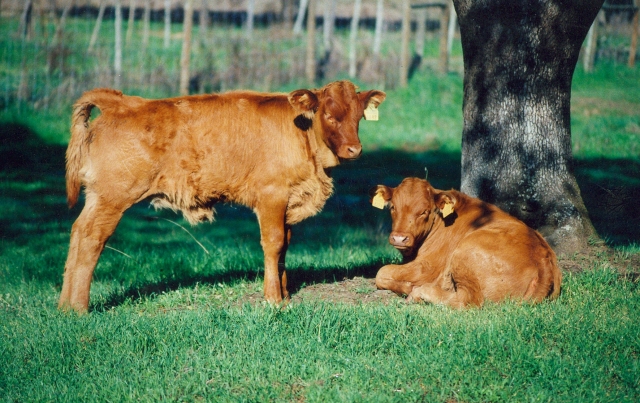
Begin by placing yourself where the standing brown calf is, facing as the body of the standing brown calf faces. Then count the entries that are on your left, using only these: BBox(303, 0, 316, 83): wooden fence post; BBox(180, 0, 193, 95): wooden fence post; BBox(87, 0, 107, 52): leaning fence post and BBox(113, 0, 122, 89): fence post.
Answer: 4

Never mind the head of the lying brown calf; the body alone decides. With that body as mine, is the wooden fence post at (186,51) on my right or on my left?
on my right

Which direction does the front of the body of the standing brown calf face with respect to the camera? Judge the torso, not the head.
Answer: to the viewer's right

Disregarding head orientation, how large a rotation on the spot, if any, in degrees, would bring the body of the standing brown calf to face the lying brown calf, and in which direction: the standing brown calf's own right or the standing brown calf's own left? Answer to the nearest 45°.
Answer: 0° — it already faces it

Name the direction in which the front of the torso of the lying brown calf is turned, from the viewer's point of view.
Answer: to the viewer's left

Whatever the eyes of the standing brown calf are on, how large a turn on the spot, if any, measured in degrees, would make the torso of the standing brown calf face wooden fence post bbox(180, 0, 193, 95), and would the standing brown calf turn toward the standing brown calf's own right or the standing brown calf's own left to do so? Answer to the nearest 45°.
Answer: approximately 90° to the standing brown calf's own left

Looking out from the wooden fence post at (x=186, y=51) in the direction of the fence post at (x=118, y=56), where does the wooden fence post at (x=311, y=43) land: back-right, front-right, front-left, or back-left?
back-right

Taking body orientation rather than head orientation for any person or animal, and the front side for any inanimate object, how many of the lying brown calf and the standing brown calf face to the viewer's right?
1

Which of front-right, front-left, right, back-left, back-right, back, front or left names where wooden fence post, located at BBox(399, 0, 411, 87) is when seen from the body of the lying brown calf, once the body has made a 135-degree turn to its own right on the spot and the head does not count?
front-left

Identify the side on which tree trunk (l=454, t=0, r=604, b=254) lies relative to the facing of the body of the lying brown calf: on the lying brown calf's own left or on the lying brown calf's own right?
on the lying brown calf's own right

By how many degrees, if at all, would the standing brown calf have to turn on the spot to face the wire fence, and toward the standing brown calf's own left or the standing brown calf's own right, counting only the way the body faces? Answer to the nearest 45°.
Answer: approximately 90° to the standing brown calf's own left

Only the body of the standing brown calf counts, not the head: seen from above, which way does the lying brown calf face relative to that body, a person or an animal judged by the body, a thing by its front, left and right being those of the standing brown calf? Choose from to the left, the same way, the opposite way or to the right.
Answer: the opposite way
